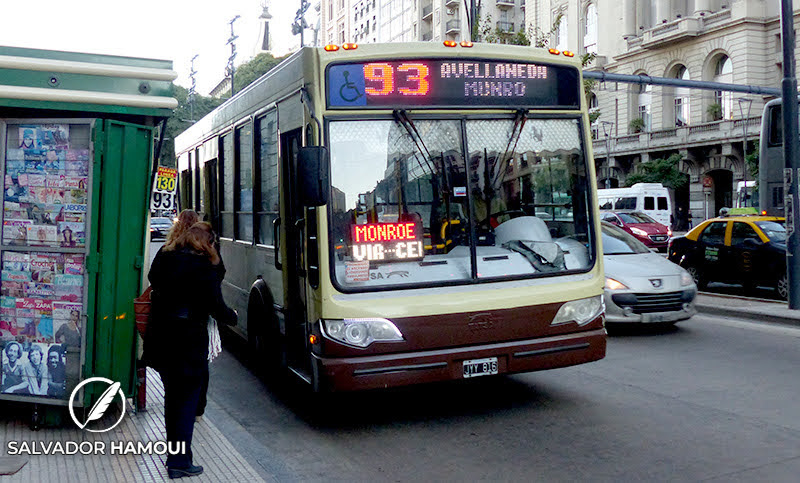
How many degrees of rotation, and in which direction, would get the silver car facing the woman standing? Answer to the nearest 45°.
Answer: approximately 45° to its right

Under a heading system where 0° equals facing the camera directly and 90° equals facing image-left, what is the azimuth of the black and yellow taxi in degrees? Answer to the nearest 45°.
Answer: approximately 315°

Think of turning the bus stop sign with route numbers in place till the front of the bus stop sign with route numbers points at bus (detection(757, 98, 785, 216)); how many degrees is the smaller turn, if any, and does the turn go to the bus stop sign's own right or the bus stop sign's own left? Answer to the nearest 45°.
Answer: approximately 90° to the bus stop sign's own left

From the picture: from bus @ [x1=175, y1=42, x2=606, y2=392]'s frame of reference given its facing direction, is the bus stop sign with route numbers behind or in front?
behind

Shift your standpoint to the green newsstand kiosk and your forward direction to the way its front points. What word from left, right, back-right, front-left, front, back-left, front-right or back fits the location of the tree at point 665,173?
back-left

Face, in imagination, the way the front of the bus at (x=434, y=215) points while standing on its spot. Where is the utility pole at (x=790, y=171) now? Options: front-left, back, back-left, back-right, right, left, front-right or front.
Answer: left

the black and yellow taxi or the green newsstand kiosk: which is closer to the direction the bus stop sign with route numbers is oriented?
the green newsstand kiosk

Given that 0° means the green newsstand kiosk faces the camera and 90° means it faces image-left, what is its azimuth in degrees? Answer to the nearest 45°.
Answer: approximately 0°

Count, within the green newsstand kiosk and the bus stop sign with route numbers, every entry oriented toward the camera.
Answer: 2

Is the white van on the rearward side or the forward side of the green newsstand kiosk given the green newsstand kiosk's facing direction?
on the rearward side

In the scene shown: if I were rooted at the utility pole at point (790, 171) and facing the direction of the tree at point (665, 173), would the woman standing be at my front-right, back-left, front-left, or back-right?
back-left

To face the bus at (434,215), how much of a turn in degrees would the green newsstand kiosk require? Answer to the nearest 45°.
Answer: approximately 90° to its left
